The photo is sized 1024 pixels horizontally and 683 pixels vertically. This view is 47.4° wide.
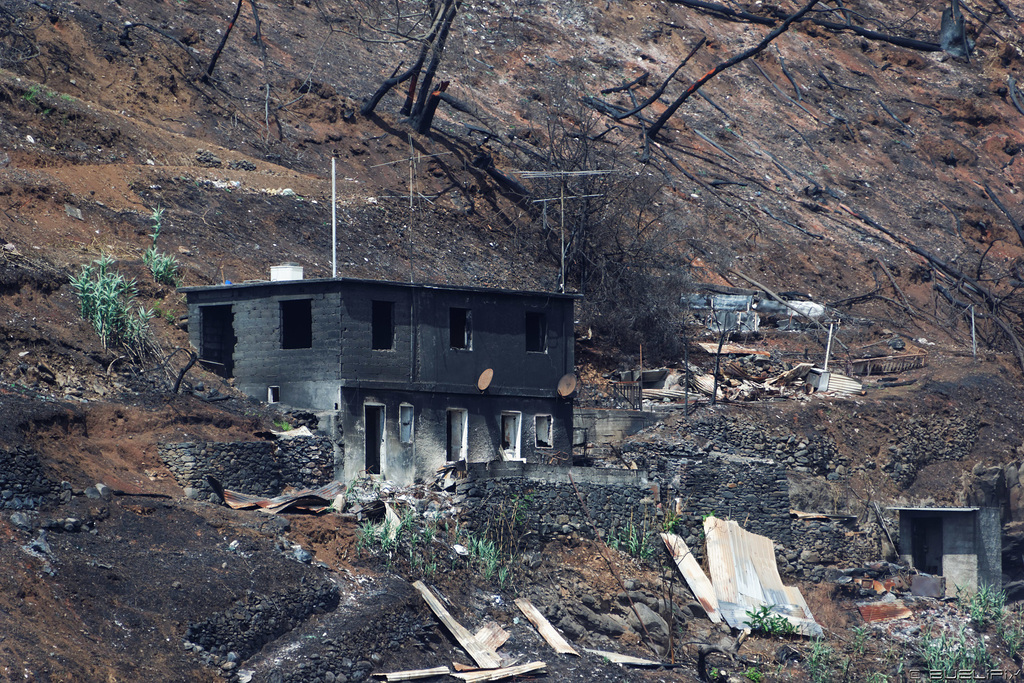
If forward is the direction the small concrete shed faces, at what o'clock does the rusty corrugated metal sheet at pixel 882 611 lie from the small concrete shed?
The rusty corrugated metal sheet is roughly at 1 o'clock from the small concrete shed.

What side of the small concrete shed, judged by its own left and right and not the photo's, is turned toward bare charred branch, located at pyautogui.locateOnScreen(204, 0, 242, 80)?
right

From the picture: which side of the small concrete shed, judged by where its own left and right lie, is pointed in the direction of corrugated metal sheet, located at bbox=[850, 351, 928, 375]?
back

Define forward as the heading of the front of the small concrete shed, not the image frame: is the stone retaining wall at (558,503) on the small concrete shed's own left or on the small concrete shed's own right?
on the small concrete shed's own right

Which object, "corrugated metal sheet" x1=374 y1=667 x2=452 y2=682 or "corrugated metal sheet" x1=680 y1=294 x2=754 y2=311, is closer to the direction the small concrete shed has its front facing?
the "corrugated metal sheet" x1=374 y1=667 x2=452 y2=682

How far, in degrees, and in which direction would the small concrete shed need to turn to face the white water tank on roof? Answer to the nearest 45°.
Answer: approximately 45° to its right

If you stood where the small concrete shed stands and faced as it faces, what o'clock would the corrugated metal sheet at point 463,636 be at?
The corrugated metal sheet is roughly at 3 o'clock from the small concrete shed.

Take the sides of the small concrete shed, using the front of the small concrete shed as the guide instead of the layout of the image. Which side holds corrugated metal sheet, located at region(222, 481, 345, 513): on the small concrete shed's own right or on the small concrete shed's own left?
on the small concrete shed's own right

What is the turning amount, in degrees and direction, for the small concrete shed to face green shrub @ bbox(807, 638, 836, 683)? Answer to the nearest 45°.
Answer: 0° — it already faces it

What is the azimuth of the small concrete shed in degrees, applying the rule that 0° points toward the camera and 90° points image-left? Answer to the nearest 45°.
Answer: approximately 0°

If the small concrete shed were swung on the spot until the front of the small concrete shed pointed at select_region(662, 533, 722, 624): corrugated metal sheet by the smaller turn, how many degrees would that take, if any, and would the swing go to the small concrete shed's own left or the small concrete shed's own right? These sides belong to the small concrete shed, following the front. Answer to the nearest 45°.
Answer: approximately 45° to the small concrete shed's own right

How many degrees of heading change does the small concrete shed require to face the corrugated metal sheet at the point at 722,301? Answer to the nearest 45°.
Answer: approximately 135° to its right

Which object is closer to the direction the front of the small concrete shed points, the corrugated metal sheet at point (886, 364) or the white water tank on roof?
the white water tank on roof

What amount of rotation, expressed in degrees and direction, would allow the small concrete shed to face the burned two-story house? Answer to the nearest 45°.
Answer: approximately 45° to its right

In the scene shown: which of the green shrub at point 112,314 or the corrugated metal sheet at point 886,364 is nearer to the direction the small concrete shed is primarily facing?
the green shrub
